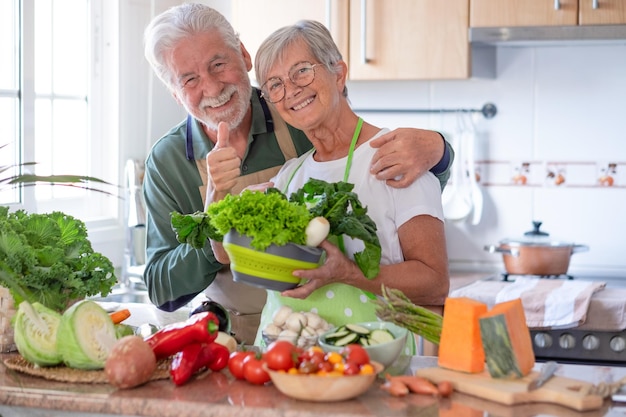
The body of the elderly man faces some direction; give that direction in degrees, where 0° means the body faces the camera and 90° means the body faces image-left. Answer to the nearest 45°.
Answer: approximately 0°

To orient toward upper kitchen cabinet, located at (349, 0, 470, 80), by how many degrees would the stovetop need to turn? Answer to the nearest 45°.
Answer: approximately 135° to its right

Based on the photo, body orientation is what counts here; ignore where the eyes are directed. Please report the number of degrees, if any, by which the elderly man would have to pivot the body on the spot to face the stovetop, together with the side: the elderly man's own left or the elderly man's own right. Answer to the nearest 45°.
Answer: approximately 135° to the elderly man's own left

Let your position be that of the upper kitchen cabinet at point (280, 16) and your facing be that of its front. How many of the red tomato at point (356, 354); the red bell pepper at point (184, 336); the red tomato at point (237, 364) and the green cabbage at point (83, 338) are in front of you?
4
